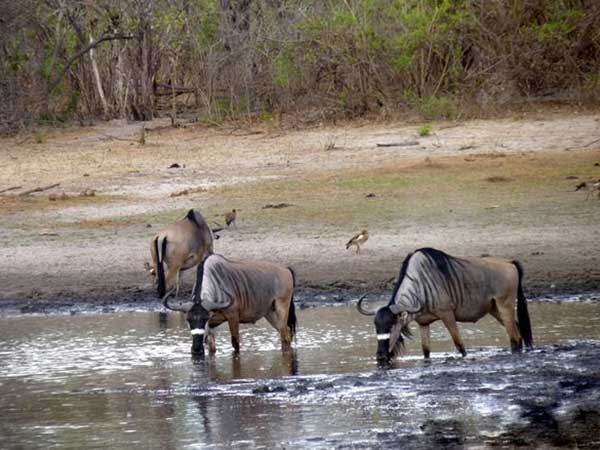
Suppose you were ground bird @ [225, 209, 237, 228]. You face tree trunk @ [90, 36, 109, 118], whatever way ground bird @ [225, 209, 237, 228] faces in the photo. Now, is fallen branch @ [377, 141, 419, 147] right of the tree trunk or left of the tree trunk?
right

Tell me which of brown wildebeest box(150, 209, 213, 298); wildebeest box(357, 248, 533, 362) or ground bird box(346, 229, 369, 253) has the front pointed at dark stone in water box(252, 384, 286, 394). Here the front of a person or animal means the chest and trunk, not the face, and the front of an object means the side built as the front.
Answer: the wildebeest

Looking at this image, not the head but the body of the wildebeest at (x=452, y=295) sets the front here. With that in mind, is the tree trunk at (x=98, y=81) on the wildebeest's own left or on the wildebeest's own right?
on the wildebeest's own right

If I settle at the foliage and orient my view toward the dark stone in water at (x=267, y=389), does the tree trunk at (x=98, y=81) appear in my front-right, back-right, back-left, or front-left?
back-right
